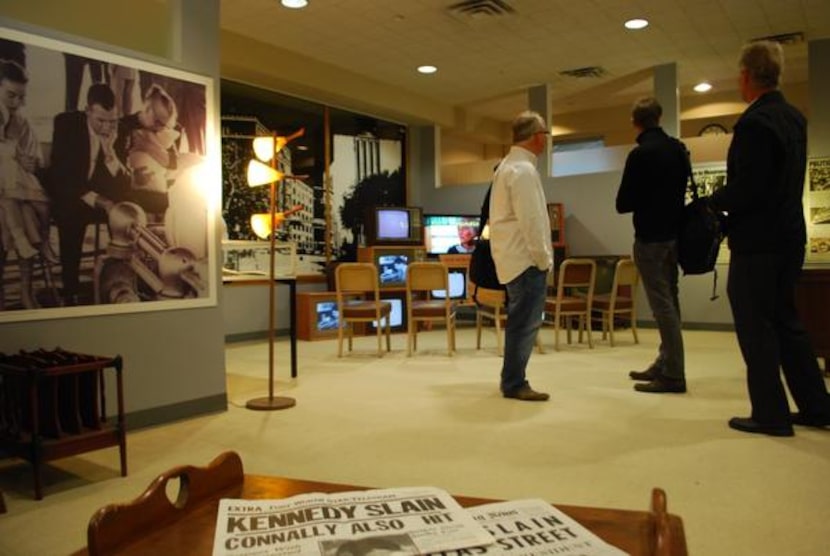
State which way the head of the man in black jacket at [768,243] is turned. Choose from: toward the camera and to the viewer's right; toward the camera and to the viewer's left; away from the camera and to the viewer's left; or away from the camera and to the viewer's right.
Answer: away from the camera and to the viewer's left

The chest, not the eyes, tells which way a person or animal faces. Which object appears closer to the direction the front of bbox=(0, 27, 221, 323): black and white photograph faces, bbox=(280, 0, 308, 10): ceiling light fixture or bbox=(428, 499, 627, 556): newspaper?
the newspaper

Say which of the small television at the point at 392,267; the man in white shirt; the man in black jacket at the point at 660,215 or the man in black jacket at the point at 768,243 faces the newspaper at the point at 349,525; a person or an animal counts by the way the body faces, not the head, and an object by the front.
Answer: the small television

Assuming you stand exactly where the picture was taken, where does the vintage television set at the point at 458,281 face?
facing the viewer

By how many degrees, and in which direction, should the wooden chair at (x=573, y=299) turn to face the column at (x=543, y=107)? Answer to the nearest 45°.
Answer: approximately 45° to its right

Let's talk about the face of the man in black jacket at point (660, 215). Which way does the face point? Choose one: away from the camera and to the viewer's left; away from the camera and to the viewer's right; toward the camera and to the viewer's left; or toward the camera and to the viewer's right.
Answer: away from the camera and to the viewer's left

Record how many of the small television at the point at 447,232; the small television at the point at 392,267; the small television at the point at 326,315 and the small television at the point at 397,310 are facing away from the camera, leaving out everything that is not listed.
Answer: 0

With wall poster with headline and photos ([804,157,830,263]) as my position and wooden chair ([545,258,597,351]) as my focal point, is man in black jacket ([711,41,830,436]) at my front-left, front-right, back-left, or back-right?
front-left

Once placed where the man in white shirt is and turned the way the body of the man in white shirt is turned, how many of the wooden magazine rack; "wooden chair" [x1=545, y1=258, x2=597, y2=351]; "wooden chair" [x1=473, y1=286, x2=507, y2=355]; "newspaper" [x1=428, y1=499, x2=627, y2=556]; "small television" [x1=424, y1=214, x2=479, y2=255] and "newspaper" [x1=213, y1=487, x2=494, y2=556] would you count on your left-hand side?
3

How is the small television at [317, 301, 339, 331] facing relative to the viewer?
toward the camera

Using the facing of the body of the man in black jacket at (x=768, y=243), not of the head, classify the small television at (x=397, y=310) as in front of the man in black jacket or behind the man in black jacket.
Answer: in front

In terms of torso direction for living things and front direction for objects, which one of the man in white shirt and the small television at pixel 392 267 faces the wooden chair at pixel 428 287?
the small television
